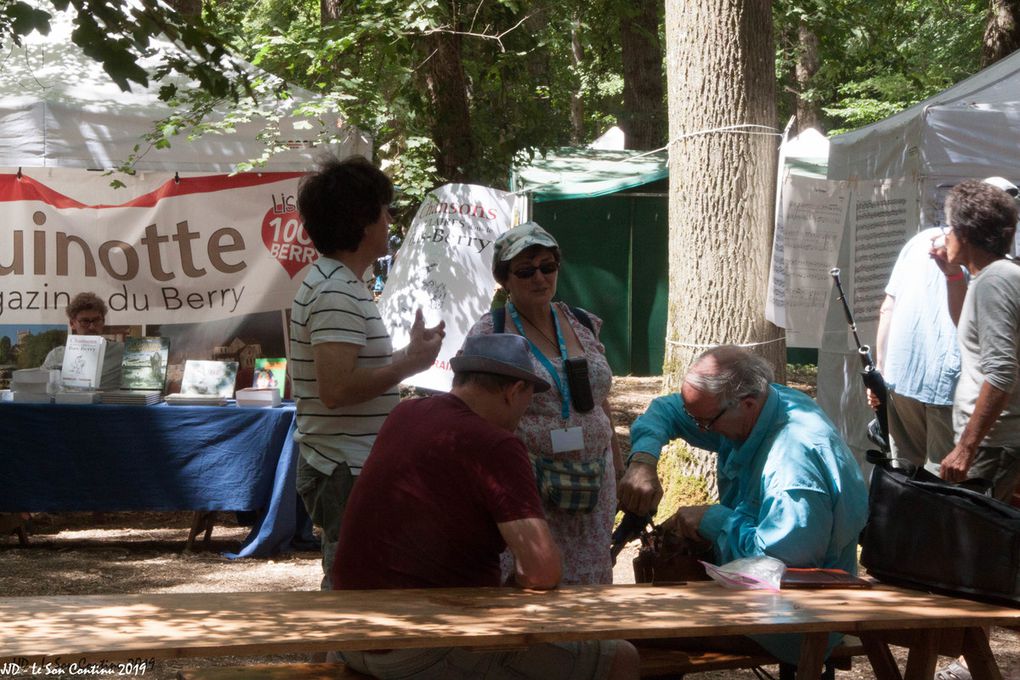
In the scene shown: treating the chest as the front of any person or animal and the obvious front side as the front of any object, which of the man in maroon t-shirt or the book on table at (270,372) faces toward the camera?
the book on table

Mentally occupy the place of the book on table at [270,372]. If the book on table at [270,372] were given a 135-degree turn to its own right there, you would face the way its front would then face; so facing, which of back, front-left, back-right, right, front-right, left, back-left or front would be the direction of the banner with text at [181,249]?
front

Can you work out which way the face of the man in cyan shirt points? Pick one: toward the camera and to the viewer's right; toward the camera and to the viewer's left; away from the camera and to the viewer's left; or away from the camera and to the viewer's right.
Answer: toward the camera and to the viewer's left

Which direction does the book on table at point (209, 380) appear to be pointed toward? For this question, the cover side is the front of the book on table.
toward the camera

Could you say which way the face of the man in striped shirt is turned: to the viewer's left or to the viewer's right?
to the viewer's right

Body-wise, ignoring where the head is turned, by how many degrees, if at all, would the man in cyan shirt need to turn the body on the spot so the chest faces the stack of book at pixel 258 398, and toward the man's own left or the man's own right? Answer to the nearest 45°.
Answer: approximately 90° to the man's own right

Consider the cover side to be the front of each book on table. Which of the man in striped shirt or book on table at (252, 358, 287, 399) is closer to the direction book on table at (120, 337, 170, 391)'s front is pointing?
the man in striped shirt

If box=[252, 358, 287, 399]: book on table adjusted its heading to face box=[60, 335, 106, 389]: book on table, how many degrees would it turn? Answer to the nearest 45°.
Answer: approximately 90° to its right

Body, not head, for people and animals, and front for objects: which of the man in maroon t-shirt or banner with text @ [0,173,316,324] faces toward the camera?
the banner with text

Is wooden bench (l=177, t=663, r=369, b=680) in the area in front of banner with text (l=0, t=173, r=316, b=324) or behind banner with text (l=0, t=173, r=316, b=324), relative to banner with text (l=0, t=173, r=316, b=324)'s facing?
in front

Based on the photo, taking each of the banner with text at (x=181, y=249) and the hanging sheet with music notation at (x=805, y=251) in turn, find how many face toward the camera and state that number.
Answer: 2

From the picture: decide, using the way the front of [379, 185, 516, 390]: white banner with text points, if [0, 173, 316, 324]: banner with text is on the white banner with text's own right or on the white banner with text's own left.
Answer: on the white banner with text's own right

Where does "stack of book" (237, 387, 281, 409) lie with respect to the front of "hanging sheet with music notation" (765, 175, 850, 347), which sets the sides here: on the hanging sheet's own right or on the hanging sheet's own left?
on the hanging sheet's own right

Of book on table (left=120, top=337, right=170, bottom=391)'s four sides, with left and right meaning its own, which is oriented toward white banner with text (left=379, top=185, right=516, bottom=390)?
left

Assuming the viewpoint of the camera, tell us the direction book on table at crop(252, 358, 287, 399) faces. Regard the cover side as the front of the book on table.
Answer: facing the viewer

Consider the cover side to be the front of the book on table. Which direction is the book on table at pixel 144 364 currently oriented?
toward the camera

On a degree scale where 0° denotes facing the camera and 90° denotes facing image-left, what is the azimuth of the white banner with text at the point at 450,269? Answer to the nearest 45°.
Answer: approximately 0°

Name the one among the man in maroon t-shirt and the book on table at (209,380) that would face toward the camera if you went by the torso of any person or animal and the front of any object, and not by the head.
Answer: the book on table

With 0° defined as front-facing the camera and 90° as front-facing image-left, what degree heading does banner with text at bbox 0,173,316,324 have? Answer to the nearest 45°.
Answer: approximately 0°
